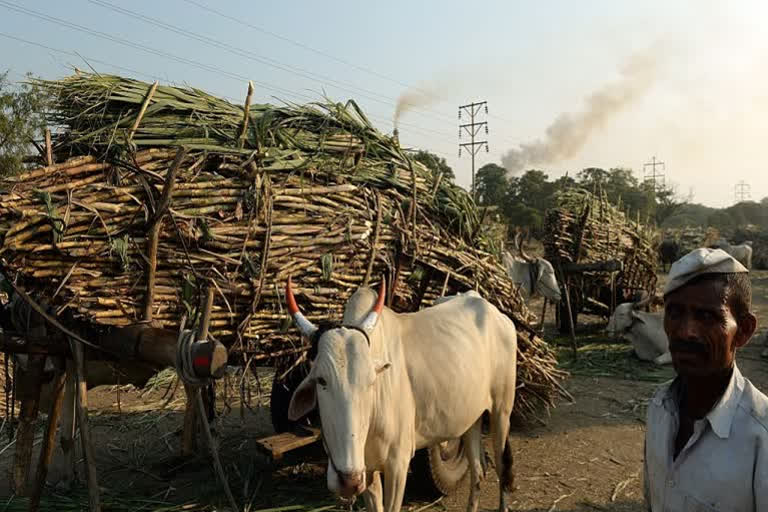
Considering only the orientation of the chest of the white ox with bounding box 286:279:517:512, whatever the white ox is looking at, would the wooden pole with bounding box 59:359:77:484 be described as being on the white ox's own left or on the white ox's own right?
on the white ox's own right

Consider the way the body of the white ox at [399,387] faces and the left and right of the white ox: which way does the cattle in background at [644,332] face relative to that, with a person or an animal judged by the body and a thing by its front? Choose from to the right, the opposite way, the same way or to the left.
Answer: to the right

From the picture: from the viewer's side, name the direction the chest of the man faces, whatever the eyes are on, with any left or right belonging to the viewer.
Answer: facing the viewer and to the left of the viewer

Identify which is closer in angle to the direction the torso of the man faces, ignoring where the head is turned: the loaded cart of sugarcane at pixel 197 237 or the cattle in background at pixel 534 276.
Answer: the loaded cart of sugarcane

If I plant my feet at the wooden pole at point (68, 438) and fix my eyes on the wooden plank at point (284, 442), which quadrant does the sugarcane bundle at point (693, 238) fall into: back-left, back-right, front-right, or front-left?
front-left

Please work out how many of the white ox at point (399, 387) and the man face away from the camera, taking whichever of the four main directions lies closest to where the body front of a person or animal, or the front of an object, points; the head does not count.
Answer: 0

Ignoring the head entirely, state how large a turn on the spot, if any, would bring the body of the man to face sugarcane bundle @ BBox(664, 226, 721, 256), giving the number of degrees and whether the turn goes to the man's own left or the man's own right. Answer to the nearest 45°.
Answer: approximately 135° to the man's own right

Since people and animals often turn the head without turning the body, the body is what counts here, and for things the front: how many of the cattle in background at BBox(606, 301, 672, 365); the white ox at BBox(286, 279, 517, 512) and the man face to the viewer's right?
0

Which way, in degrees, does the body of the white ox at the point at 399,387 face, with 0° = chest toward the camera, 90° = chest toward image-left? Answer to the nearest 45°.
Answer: approximately 45°

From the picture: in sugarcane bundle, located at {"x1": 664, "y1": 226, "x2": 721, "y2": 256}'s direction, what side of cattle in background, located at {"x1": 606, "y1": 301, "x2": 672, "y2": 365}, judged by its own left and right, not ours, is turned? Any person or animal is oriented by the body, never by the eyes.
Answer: right

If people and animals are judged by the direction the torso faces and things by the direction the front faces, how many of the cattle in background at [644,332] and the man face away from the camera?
0

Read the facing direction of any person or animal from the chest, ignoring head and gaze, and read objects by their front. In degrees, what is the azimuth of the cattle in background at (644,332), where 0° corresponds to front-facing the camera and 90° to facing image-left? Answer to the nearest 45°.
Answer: approximately 90°

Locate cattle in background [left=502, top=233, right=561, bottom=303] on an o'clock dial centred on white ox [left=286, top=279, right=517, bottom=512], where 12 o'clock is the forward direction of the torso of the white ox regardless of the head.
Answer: The cattle in background is roughly at 5 o'clock from the white ox.

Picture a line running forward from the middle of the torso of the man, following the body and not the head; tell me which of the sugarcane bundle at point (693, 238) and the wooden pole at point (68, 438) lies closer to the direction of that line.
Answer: the wooden pole
